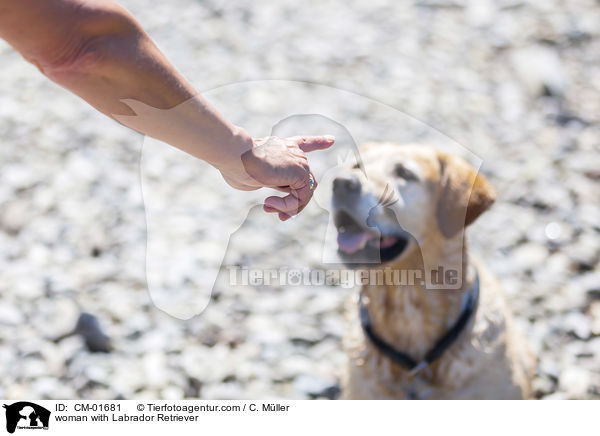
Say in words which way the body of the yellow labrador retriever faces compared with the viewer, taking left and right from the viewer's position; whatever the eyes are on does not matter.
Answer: facing the viewer and to the left of the viewer
